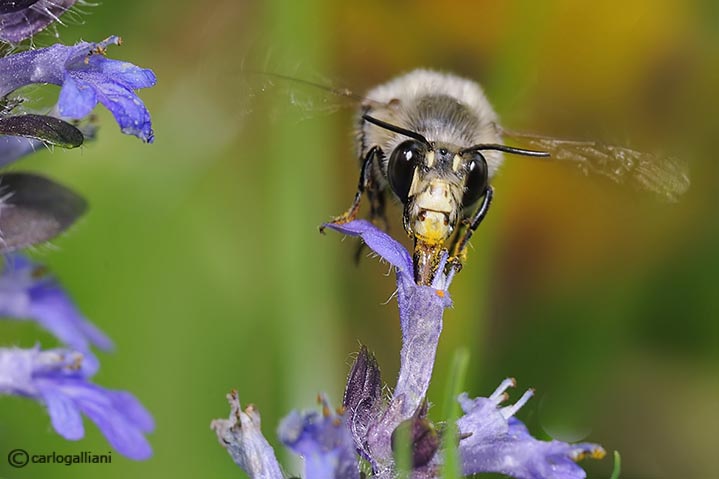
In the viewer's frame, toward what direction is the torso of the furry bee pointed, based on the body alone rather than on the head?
toward the camera

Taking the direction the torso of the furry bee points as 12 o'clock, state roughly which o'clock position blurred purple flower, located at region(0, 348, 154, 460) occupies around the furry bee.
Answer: The blurred purple flower is roughly at 2 o'clock from the furry bee.

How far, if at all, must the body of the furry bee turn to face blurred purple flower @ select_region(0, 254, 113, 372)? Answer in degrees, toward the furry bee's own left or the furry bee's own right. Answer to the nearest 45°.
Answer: approximately 90° to the furry bee's own right

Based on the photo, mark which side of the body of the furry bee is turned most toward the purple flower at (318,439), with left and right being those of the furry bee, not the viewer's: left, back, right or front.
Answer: front

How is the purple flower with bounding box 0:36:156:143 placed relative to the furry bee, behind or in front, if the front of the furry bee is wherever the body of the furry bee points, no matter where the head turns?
in front
